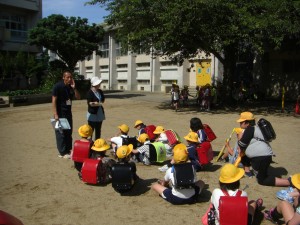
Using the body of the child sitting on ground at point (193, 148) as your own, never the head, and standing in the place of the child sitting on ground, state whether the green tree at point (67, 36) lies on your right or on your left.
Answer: on your right

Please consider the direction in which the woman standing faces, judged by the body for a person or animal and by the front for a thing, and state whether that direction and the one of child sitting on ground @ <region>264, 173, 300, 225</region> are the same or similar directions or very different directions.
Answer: very different directions

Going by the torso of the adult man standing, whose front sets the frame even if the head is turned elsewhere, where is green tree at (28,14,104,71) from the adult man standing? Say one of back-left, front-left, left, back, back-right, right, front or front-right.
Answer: back-left

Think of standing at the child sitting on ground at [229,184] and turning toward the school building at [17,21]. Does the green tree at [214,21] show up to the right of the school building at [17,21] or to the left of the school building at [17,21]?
right

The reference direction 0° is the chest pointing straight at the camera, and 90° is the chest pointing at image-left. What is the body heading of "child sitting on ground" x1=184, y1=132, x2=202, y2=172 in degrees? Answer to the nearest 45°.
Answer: approximately 90°

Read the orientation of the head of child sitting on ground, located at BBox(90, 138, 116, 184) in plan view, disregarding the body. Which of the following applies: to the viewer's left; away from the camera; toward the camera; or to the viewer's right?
away from the camera

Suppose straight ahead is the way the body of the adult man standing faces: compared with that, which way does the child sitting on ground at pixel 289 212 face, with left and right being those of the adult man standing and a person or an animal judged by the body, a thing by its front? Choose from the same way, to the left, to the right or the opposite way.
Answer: the opposite way

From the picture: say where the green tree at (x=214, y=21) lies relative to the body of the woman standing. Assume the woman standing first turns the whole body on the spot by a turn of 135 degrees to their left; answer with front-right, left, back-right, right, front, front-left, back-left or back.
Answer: front-right

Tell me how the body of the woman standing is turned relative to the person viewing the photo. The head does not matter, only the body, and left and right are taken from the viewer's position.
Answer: facing the viewer and to the right of the viewer

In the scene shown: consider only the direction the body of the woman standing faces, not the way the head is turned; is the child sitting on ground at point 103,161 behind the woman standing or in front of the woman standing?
in front

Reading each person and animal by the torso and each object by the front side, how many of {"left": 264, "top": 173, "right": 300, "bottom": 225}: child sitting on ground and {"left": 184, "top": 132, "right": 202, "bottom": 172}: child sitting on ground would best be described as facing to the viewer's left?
2

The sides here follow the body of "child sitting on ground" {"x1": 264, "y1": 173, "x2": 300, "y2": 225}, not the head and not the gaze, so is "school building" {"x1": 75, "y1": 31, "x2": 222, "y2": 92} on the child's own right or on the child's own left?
on the child's own right

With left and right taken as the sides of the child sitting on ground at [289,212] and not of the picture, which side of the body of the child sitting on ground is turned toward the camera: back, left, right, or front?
left

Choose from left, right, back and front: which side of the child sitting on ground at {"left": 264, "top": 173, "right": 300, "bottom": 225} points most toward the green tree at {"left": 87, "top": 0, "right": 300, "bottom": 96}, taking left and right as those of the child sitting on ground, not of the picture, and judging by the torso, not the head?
right

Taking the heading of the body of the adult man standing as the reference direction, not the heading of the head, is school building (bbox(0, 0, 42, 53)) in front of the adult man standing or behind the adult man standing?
behind

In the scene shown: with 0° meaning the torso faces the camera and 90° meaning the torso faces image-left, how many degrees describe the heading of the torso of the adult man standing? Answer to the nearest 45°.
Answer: approximately 315°
